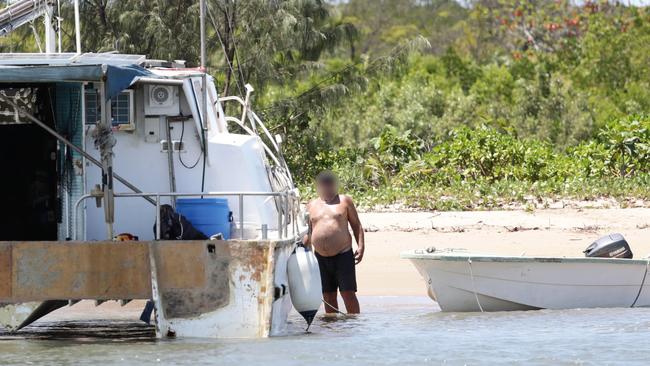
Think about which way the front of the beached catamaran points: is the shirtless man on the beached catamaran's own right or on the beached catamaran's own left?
on the beached catamaran's own right

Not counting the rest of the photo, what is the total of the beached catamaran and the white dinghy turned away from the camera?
1

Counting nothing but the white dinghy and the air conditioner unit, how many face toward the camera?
1

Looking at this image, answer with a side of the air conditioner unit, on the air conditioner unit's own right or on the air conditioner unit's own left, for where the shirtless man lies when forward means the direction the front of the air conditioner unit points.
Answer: on the air conditioner unit's own left

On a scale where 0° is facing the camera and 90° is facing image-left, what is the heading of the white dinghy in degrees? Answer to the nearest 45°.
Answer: approximately 90°

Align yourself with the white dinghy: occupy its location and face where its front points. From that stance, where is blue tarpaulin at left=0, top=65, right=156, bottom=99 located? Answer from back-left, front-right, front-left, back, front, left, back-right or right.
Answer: front-left

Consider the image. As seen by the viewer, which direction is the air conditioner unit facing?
toward the camera

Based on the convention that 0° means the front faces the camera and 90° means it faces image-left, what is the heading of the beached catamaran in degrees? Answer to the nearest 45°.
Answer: approximately 180°

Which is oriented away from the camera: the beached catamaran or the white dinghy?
the beached catamaran

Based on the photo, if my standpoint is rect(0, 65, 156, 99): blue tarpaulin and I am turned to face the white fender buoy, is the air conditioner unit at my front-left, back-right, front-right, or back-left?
front-left
